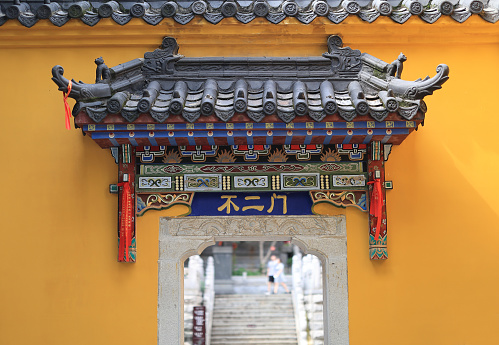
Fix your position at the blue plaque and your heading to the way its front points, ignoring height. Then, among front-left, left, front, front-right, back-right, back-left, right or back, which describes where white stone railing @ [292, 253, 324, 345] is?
back

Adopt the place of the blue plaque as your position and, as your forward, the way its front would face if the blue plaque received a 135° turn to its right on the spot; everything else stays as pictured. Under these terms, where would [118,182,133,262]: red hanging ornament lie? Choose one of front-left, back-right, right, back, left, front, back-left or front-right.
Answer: front-left

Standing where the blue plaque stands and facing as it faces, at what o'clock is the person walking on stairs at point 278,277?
The person walking on stairs is roughly at 6 o'clock from the blue plaque.

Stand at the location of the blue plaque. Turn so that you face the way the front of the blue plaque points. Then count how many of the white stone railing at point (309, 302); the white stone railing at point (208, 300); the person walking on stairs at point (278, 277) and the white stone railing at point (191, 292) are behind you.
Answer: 4

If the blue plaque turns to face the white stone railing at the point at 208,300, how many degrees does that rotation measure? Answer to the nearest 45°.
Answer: approximately 180°

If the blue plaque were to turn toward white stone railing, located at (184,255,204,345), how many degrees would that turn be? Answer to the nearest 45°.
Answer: approximately 180°

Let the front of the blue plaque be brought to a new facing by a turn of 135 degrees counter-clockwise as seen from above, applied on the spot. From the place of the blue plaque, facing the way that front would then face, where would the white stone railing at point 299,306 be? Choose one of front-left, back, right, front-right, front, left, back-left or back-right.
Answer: front-left

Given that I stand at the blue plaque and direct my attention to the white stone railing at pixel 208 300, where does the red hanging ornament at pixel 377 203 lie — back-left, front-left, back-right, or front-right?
back-right

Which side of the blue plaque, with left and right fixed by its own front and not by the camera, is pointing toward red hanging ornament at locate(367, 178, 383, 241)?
left

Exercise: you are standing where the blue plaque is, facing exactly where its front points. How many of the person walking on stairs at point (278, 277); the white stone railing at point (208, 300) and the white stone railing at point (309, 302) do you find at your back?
3

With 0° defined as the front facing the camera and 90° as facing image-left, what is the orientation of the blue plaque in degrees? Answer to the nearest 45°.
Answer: approximately 0°
